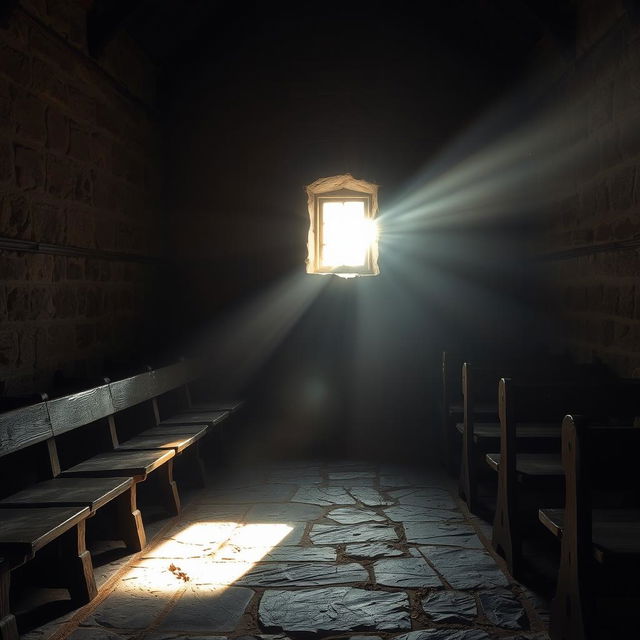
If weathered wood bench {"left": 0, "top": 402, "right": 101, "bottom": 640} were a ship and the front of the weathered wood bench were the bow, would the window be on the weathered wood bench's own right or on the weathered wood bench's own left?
on the weathered wood bench's own left

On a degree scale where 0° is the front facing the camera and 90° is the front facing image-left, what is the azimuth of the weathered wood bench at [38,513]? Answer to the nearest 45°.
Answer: approximately 315°

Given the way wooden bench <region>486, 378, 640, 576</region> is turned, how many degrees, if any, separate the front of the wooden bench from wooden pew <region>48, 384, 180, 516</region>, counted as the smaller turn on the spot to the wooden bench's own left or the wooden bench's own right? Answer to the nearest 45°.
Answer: approximately 45° to the wooden bench's own left

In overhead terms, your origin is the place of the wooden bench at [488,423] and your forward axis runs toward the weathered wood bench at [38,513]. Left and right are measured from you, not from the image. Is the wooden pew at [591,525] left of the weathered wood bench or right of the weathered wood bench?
left

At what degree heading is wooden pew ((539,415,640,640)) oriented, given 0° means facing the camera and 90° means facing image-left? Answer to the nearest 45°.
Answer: approximately 135°

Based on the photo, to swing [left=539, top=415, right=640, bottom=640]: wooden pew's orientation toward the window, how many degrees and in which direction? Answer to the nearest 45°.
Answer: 0° — it already faces it

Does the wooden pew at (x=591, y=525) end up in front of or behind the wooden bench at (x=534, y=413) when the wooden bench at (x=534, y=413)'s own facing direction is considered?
behind

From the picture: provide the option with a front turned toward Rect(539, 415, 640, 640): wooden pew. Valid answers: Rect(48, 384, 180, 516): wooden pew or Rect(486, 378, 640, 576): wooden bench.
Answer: Rect(48, 384, 180, 516): wooden pew

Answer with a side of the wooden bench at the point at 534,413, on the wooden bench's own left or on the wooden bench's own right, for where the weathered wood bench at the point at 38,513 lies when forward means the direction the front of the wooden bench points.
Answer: on the wooden bench's own left

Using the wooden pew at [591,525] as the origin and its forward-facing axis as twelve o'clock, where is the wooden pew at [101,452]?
the wooden pew at [101,452] is roughly at 11 o'clock from the wooden pew at [591,525].
